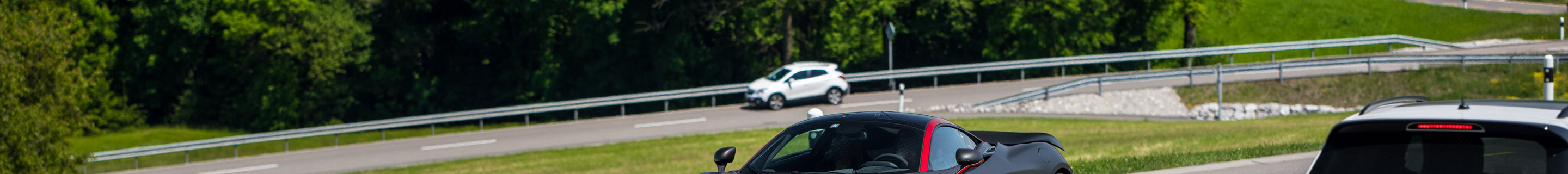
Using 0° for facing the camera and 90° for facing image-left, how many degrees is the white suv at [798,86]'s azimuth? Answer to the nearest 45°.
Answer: approximately 45°

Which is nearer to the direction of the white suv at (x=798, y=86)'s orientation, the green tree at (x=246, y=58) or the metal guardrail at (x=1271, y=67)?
the green tree

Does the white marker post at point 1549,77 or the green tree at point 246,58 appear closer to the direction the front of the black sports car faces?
the green tree

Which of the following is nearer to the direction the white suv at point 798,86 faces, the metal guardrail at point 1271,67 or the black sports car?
the black sports car

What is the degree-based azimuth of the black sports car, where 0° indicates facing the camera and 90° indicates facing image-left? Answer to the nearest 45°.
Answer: approximately 45°

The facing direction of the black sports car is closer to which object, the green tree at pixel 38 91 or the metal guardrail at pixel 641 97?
the green tree

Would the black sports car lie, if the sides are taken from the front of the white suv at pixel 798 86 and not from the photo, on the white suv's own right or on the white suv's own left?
on the white suv's own left

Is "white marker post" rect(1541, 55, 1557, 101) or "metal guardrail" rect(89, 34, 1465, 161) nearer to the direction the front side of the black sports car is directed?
the metal guardrail

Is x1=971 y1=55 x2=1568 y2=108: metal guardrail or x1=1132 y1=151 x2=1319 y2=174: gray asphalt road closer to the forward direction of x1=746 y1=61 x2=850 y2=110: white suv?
the gray asphalt road

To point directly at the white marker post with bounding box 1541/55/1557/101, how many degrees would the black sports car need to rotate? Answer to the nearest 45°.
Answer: approximately 180°
